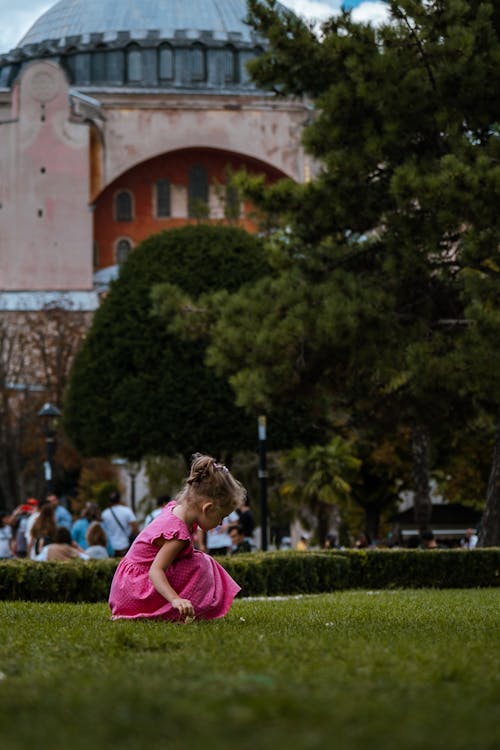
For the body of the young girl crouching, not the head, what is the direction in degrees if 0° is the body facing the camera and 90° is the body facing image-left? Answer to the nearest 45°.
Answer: approximately 270°

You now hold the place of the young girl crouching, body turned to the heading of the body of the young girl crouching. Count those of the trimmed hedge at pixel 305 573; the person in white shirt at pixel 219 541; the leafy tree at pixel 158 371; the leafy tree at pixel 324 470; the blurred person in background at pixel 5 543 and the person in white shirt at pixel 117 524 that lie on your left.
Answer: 6

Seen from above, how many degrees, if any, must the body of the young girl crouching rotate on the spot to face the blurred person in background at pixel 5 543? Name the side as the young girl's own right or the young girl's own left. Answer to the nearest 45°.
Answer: approximately 90° to the young girl's own left

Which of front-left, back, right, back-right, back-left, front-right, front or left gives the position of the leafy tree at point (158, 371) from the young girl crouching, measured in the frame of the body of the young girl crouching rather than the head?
left

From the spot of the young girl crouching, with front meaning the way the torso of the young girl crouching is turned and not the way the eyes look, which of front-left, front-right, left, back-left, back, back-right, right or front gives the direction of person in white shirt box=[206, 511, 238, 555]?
left

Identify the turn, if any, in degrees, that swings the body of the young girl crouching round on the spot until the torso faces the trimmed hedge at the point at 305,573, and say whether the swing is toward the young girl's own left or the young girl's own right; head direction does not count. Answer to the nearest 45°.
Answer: approximately 90° to the young girl's own left

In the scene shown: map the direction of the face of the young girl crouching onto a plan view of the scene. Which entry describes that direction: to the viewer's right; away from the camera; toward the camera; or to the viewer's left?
to the viewer's right

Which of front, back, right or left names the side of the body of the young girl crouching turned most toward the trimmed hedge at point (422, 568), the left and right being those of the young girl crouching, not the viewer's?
left

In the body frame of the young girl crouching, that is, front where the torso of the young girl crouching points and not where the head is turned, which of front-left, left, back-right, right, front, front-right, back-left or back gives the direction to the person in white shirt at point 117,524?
left

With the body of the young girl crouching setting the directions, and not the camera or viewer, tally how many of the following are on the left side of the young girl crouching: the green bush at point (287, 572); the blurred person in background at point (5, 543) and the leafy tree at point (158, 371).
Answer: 3

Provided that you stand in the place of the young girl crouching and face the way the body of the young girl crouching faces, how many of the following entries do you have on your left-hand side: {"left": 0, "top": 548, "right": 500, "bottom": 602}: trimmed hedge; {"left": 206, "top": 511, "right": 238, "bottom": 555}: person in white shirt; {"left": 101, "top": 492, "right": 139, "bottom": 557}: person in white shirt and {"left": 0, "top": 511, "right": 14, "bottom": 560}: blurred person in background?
4

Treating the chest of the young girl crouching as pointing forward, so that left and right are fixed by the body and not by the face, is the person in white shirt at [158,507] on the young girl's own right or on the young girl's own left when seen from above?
on the young girl's own left

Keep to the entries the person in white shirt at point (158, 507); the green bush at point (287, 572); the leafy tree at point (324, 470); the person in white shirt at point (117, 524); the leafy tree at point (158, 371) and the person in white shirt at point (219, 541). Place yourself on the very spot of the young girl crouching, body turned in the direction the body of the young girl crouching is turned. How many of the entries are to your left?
6

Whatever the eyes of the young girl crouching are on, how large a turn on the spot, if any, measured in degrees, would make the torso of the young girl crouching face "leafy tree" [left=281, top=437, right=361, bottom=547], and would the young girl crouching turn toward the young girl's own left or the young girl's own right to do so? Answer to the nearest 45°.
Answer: approximately 90° to the young girl's own left

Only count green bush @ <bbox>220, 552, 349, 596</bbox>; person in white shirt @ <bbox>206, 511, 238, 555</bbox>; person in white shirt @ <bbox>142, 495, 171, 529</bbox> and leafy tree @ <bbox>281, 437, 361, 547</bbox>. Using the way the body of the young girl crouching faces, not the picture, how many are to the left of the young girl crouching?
4
